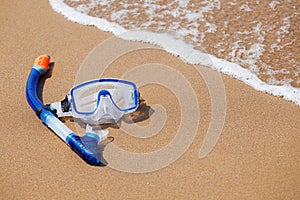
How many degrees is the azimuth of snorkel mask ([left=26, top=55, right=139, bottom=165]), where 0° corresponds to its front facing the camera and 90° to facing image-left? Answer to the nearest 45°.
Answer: approximately 0°
